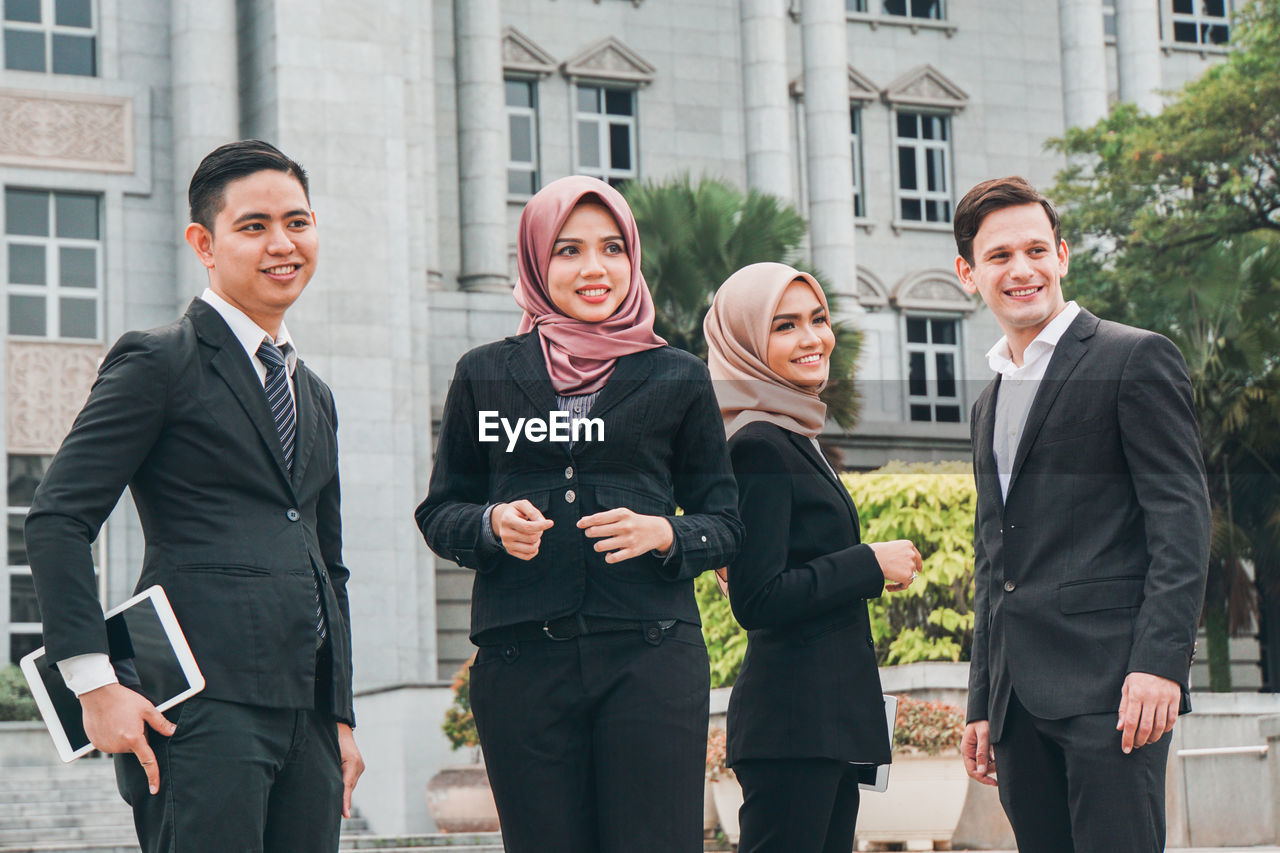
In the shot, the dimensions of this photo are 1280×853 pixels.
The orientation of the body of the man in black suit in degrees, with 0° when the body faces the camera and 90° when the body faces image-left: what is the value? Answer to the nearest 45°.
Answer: approximately 315°

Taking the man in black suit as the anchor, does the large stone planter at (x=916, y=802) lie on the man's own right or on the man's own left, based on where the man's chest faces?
on the man's own left

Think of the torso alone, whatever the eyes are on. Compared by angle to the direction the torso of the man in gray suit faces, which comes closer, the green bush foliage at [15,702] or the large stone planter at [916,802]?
the green bush foliage

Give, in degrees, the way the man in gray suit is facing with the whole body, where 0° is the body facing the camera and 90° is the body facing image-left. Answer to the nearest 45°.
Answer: approximately 45°

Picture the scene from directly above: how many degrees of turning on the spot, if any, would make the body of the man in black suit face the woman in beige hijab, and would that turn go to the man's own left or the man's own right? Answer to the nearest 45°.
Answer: approximately 45° to the man's own left

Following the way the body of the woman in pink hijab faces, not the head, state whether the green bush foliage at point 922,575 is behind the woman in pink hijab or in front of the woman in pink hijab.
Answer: behind

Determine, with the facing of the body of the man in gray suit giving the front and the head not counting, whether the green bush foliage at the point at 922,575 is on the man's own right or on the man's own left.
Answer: on the man's own right

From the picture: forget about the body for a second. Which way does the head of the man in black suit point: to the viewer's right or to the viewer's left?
to the viewer's right
